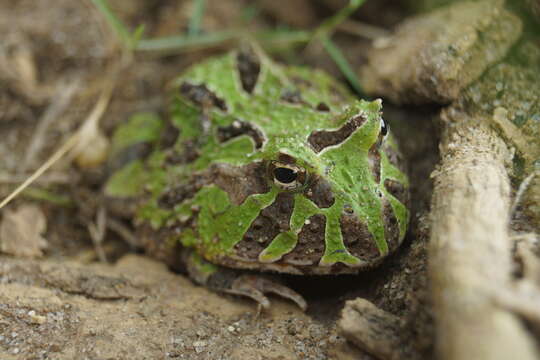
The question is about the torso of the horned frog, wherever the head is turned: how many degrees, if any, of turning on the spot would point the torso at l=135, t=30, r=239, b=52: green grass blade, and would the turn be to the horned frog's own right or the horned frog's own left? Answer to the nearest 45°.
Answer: approximately 180°

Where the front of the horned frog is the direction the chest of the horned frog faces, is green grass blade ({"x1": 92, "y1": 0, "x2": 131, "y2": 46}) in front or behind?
behind

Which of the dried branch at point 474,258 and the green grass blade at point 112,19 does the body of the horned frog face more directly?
the dried branch

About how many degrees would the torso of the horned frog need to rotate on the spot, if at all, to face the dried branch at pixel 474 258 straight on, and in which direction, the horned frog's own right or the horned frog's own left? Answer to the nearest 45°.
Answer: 0° — it already faces it

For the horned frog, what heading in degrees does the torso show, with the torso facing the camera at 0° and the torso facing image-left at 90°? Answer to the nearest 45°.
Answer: approximately 315°

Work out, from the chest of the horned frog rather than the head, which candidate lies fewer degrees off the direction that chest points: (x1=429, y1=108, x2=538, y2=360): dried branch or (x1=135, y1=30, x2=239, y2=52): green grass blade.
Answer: the dried branch
